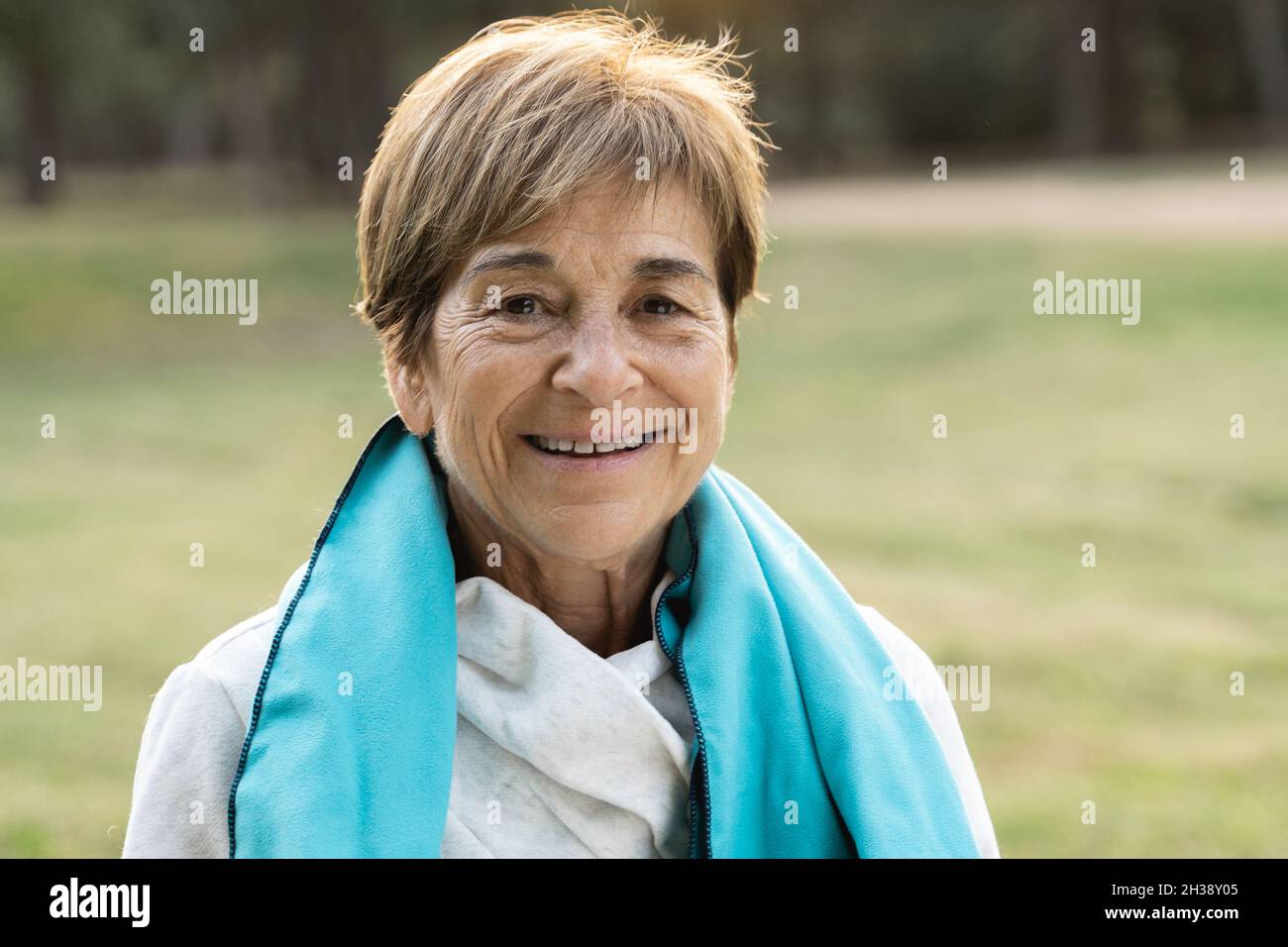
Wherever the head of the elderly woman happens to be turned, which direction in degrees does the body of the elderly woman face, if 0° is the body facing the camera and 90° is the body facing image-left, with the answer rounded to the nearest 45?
approximately 0°

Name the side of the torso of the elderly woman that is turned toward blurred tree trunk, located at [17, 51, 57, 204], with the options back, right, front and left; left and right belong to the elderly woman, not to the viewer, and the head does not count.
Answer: back
